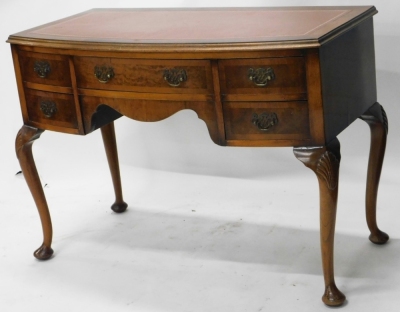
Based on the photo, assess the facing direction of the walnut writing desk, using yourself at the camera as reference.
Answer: facing the viewer and to the left of the viewer
